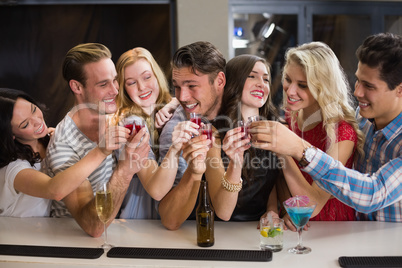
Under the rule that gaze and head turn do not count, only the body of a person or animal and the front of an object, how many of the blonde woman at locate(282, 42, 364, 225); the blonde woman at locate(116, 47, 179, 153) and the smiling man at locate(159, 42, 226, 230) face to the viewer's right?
0

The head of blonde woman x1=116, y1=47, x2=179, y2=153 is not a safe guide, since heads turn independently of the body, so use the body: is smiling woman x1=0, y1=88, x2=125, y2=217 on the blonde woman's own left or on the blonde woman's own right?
on the blonde woman's own right

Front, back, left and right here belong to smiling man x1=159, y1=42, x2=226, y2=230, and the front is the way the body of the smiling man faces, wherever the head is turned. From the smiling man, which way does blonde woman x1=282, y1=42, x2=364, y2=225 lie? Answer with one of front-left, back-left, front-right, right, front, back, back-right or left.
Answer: back-left

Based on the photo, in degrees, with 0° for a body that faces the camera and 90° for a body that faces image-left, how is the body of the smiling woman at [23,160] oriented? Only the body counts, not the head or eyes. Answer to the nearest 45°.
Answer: approximately 315°

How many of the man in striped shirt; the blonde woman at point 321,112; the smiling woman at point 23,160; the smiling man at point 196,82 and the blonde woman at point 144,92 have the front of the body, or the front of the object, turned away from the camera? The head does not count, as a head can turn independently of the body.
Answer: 0

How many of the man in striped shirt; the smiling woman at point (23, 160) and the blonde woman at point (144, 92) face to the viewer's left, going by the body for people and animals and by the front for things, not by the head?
0

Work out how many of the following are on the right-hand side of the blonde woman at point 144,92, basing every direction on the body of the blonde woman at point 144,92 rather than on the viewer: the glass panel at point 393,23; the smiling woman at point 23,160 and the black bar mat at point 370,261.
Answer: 1

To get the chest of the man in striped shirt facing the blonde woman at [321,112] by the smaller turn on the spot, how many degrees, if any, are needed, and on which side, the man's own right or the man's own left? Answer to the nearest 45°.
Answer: approximately 45° to the man's own left

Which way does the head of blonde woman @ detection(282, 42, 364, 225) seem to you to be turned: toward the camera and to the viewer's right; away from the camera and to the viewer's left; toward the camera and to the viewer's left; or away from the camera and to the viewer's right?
toward the camera and to the viewer's left

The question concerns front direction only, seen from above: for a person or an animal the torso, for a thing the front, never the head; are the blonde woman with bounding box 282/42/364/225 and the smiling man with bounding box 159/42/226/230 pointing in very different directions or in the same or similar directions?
same or similar directions

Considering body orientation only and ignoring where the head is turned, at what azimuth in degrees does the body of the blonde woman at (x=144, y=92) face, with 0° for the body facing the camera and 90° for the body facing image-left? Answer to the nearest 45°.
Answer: approximately 0°

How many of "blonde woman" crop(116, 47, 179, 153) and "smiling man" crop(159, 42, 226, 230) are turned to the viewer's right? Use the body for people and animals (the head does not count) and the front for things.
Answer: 0
